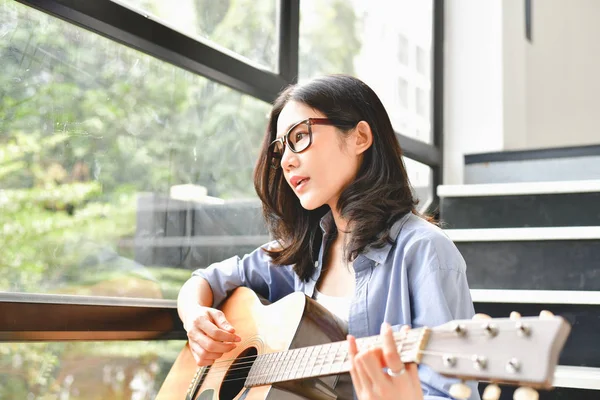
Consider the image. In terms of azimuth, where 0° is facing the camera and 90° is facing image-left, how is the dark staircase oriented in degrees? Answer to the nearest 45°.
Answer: approximately 0°

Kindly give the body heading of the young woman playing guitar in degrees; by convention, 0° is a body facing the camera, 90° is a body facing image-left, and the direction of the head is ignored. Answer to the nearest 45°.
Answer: approximately 45°
